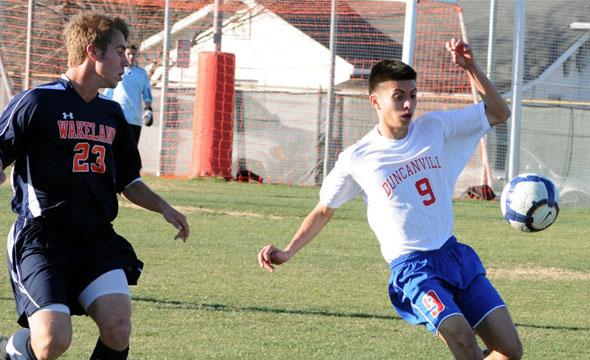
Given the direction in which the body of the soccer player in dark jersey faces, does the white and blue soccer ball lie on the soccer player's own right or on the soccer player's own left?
on the soccer player's own left

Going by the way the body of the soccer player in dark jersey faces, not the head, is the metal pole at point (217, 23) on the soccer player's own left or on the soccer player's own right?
on the soccer player's own left

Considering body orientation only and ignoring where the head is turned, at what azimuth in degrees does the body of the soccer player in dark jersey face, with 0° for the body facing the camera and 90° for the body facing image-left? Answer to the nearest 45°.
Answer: approximately 315°

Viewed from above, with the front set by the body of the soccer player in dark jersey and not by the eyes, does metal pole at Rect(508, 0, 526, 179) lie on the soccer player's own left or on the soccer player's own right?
on the soccer player's own left

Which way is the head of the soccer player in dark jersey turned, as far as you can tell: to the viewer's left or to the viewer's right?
to the viewer's right
